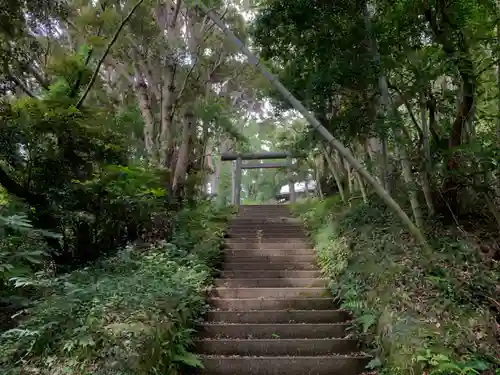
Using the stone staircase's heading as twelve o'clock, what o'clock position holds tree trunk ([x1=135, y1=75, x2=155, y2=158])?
The tree trunk is roughly at 5 o'clock from the stone staircase.

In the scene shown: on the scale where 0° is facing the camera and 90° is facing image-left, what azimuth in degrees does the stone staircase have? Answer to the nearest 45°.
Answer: approximately 0°
